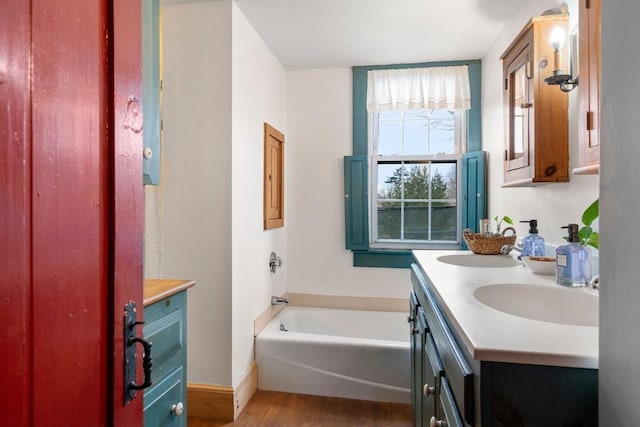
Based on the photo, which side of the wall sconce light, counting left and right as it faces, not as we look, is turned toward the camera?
left

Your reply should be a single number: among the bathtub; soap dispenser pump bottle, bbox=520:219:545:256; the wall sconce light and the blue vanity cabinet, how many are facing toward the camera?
1

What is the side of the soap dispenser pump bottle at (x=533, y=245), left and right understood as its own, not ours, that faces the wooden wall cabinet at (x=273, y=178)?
front

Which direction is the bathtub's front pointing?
toward the camera

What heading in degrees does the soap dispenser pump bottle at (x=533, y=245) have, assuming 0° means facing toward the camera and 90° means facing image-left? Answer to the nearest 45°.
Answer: approximately 90°

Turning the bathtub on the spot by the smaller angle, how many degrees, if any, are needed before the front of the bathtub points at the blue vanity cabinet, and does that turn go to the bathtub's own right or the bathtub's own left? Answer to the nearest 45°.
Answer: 0° — it already faces it

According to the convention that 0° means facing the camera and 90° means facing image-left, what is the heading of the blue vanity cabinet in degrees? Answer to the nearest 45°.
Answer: approximately 90°

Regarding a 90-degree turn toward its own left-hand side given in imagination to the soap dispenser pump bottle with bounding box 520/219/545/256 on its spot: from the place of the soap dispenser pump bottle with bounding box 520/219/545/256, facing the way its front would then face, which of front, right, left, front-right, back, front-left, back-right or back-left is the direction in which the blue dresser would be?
front-right

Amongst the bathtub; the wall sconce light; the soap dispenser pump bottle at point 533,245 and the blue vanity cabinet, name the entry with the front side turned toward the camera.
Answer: the bathtub

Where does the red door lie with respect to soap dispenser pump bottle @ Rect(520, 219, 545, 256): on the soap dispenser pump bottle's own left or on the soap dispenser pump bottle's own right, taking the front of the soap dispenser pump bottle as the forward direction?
on the soap dispenser pump bottle's own left

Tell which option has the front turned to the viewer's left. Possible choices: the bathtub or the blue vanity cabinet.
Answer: the blue vanity cabinet

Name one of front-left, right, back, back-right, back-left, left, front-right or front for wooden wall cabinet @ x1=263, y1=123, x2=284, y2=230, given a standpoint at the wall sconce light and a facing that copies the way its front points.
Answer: front
